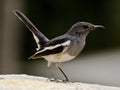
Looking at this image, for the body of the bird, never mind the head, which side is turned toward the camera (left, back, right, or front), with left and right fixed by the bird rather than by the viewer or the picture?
right
